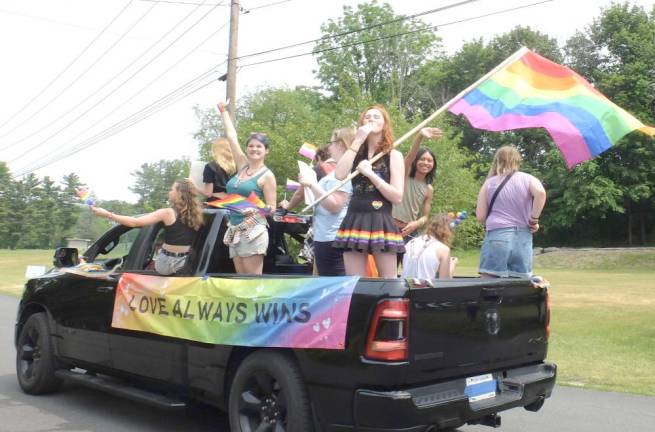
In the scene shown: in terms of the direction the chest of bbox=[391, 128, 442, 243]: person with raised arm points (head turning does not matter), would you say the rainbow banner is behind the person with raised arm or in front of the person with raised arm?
in front

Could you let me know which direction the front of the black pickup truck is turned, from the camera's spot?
facing away from the viewer and to the left of the viewer

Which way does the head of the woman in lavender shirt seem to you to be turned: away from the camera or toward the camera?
away from the camera

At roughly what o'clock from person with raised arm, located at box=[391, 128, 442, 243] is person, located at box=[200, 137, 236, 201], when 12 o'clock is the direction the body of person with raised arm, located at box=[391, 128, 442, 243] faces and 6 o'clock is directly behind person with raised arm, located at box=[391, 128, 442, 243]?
person, located at box=[200, 137, 236, 201] is roughly at 3 o'clock from person with raised arm, located at box=[391, 128, 442, 243].

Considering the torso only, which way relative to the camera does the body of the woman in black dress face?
toward the camera

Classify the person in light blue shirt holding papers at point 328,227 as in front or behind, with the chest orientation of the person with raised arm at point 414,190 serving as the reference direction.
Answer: in front

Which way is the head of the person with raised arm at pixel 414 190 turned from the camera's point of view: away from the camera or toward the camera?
toward the camera

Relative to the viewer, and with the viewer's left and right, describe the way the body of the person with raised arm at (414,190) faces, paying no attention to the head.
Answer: facing the viewer

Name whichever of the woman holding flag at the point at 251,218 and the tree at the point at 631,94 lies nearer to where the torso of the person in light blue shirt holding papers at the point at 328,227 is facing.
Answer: the woman holding flag

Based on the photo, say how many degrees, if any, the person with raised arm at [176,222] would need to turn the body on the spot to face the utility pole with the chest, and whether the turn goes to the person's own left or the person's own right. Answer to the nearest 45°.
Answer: approximately 45° to the person's own right

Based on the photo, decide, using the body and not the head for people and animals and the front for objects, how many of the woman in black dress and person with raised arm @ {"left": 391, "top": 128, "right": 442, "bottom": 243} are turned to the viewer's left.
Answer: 0
